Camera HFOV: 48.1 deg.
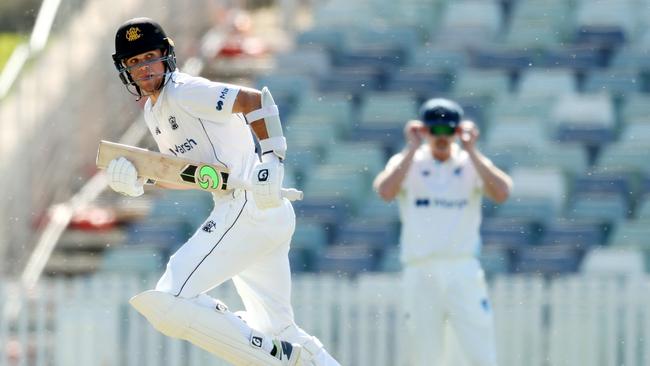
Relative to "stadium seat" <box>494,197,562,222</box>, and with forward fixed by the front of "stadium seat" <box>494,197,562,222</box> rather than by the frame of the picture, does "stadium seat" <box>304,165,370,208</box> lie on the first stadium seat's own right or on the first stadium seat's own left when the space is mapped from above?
on the first stadium seat's own right

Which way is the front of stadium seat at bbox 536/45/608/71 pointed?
toward the camera

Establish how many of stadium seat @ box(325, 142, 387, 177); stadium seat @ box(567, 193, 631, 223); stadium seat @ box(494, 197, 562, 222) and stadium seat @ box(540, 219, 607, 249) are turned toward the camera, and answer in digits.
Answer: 4

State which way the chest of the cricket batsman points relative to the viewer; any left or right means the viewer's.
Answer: facing the viewer and to the left of the viewer

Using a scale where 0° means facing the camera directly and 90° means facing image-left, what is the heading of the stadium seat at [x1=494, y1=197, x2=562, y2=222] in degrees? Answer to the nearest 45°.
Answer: approximately 0°

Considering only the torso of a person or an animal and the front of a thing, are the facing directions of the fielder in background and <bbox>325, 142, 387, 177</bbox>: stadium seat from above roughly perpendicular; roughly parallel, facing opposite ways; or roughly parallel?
roughly parallel

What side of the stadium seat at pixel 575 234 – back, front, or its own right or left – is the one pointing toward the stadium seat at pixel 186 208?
right

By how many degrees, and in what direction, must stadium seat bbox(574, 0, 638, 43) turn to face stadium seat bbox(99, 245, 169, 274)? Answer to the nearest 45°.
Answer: approximately 45° to its right

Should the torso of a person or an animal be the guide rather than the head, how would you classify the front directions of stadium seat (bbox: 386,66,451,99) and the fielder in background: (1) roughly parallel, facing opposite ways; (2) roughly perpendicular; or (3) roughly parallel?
roughly parallel

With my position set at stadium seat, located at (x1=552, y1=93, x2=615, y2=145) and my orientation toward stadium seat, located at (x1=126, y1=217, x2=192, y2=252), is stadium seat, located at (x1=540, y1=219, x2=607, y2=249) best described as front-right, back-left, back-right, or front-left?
front-left

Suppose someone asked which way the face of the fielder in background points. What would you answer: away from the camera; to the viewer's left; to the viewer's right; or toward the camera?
toward the camera

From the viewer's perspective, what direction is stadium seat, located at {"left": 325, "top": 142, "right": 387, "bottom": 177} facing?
toward the camera

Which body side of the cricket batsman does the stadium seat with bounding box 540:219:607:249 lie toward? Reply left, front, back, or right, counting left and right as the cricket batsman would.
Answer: back

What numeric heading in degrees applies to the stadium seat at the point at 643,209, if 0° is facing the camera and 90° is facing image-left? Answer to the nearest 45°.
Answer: approximately 0°

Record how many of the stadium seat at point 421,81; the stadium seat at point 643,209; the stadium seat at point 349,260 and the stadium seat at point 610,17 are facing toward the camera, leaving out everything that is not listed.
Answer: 4
